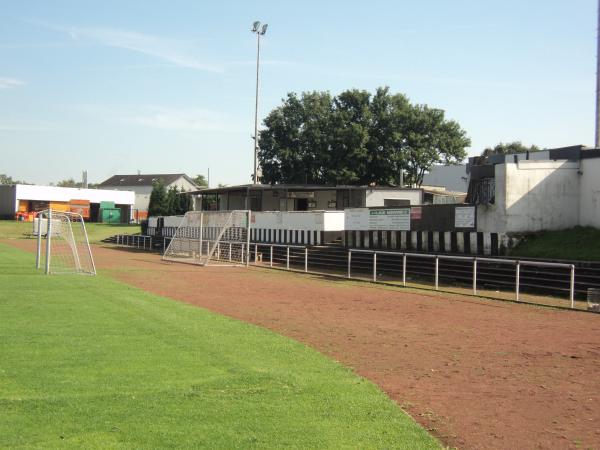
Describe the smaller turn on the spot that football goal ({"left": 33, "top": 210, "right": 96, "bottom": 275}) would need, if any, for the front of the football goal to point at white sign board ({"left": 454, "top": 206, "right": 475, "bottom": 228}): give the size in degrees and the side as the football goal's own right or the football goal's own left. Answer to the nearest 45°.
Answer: approximately 135° to the football goal's own left

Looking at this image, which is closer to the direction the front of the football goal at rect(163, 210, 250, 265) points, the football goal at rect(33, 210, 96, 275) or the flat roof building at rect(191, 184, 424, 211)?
the flat roof building

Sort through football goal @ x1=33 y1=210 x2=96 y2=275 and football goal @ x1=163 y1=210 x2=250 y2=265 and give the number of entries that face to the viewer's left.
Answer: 1

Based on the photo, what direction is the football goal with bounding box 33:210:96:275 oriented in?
to the viewer's left

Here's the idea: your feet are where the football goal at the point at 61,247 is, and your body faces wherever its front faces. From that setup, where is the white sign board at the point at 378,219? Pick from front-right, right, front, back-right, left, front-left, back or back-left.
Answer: back

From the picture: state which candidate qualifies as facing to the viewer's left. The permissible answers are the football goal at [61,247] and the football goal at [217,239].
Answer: the football goal at [61,247]

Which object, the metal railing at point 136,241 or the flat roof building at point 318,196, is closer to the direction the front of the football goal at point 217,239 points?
the flat roof building

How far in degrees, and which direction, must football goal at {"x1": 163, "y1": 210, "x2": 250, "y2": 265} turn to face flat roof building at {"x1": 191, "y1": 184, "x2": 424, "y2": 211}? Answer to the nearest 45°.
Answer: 0° — it already faces it

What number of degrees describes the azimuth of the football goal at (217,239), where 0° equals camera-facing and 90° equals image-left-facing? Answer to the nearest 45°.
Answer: approximately 225°
